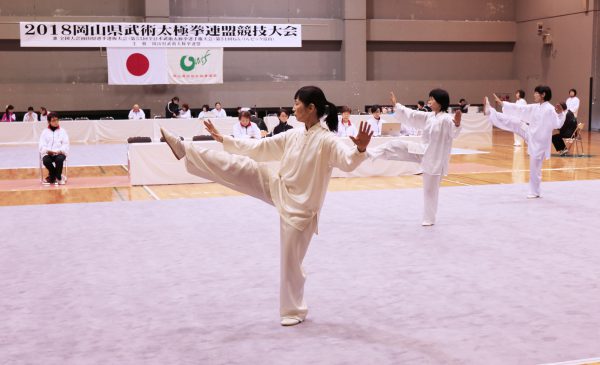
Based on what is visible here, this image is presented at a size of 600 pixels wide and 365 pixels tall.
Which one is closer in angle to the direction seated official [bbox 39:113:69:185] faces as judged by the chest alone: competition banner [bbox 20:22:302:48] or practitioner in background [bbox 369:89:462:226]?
the practitioner in background

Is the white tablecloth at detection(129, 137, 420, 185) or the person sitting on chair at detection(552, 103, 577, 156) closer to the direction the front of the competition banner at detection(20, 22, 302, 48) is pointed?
the white tablecloth

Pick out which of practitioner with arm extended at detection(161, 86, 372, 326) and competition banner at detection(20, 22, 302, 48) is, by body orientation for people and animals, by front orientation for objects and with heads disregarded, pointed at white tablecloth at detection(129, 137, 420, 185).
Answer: the competition banner

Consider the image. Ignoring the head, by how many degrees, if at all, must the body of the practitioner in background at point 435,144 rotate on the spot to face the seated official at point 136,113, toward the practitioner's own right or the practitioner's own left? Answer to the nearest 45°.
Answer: approximately 90° to the practitioner's own right

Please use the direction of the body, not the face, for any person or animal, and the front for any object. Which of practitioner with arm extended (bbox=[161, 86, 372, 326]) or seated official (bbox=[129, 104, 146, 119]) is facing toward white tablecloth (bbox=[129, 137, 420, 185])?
the seated official

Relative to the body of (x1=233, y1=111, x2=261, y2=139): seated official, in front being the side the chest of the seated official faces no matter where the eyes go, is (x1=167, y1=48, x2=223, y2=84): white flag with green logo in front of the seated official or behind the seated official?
behind
